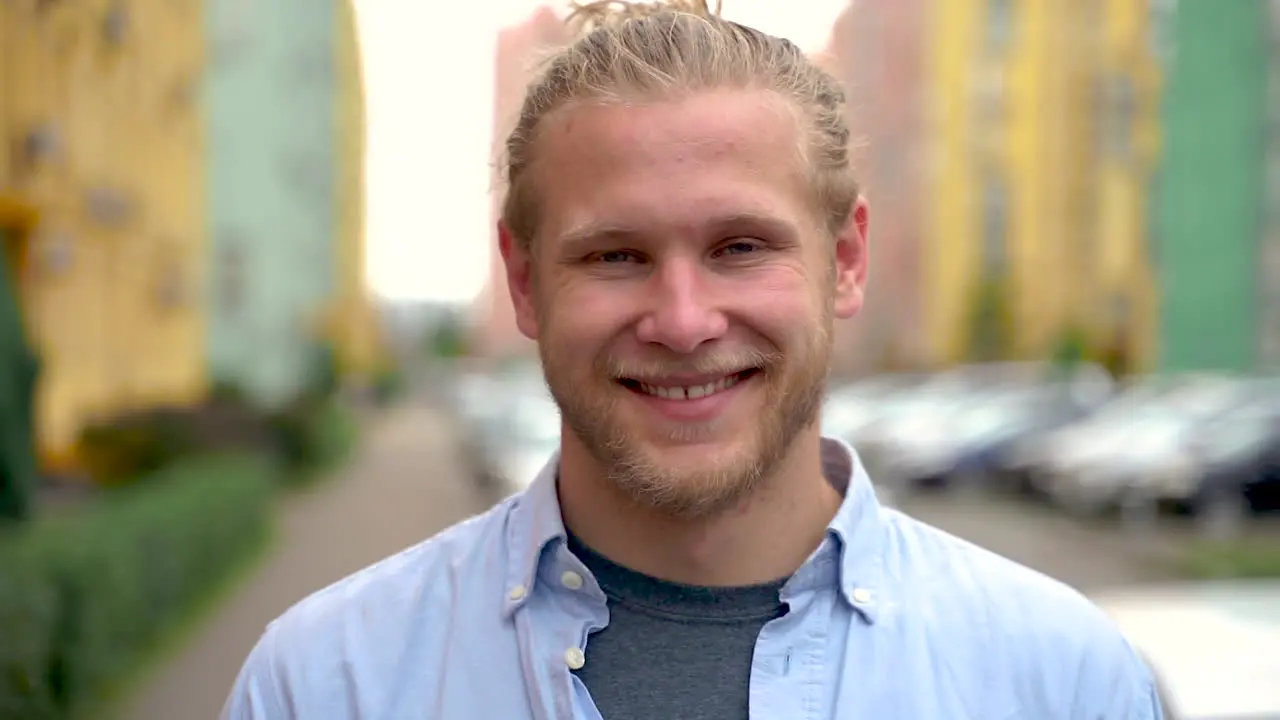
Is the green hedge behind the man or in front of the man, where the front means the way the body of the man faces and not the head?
behind

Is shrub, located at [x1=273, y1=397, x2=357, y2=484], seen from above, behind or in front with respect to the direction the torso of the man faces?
behind

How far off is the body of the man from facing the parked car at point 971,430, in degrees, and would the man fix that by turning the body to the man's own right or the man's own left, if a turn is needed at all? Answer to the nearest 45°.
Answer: approximately 180°

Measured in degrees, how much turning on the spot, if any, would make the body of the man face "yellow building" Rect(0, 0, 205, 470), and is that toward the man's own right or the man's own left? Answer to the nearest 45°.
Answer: approximately 135° to the man's own right

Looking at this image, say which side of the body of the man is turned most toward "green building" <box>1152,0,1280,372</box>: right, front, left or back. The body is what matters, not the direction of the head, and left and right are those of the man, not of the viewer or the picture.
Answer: back

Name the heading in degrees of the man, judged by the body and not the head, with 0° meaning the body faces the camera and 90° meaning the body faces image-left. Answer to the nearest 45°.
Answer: approximately 0°

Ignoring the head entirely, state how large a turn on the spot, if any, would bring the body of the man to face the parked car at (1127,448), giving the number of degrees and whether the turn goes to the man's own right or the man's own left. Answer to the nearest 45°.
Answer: approximately 180°

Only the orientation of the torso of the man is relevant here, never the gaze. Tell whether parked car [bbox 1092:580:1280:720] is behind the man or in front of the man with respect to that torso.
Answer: behind

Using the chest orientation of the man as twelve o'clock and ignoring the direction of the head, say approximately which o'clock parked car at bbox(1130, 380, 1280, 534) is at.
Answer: The parked car is roughly at 7 o'clock from the man.
